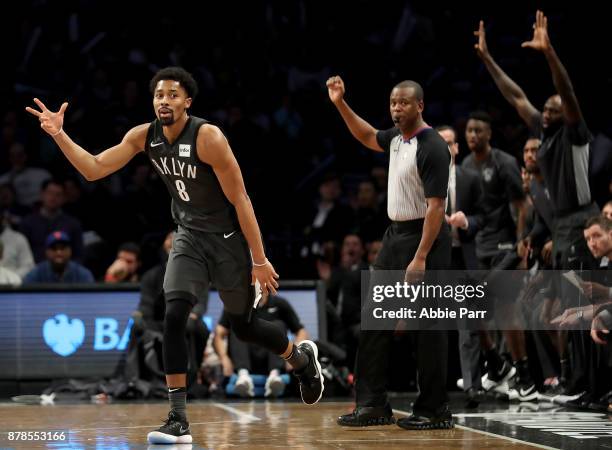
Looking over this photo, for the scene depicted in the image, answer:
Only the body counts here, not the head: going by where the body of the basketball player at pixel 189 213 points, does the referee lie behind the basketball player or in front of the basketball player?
behind

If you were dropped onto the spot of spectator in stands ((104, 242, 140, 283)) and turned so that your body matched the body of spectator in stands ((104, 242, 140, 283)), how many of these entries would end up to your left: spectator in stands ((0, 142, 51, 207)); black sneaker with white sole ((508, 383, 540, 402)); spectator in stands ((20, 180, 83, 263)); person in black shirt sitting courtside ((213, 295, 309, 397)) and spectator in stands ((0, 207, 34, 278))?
2

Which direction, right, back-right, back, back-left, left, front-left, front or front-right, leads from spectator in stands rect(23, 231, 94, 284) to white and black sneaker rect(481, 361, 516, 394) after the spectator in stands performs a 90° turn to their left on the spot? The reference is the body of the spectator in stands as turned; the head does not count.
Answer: front-right

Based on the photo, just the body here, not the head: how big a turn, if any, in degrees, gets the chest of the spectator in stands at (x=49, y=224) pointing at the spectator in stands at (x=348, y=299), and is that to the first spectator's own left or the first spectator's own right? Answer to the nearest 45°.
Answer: approximately 45° to the first spectator's own left

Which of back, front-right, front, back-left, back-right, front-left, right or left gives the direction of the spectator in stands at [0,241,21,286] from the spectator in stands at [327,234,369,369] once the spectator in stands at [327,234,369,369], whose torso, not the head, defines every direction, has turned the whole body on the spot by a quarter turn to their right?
front

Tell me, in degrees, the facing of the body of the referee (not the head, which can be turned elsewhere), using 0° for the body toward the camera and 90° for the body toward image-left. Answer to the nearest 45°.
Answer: approximately 45°

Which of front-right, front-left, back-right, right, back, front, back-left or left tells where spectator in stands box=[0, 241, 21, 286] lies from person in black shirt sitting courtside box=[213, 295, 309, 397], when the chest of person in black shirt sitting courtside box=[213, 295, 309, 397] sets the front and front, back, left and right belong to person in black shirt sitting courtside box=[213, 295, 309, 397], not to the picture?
right

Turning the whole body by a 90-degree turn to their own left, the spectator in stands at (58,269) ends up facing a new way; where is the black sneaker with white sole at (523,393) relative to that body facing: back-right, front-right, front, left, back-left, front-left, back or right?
front-right
